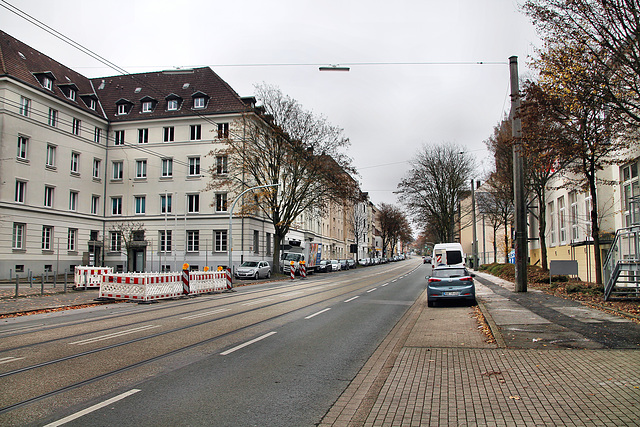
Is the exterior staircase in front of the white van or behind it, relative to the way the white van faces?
behind

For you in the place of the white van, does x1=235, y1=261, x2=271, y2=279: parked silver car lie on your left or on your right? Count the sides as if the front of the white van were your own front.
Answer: on your left

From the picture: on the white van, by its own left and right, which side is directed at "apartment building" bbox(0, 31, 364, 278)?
left

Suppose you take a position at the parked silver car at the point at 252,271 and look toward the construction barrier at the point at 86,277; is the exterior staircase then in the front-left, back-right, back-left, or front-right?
front-left

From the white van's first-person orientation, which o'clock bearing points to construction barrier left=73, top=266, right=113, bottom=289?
The construction barrier is roughly at 8 o'clock from the white van.

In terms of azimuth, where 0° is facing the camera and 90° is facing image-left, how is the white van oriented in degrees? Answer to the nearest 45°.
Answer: approximately 180°

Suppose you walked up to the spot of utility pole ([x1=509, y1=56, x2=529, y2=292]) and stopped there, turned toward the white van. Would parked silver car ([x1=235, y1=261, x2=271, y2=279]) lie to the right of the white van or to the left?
left
